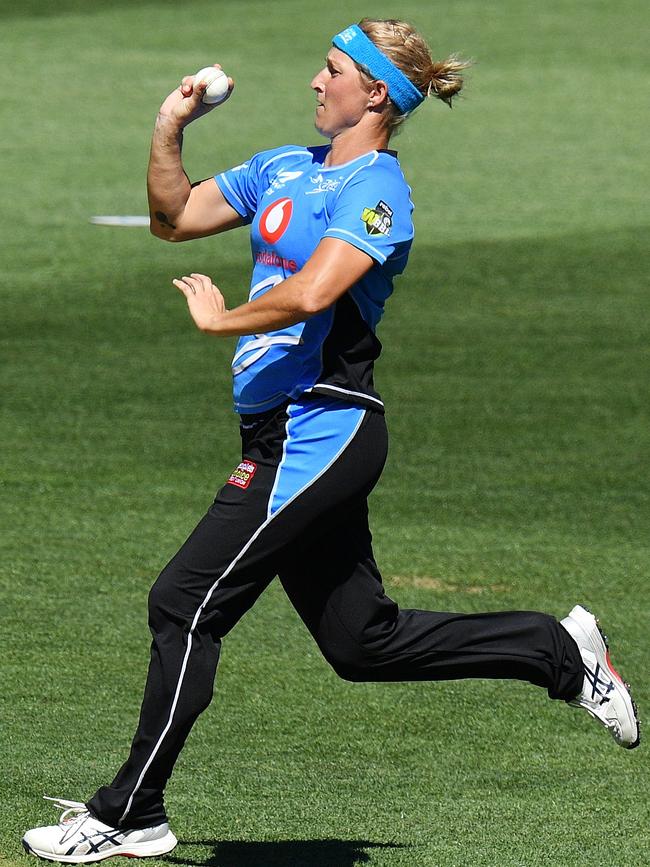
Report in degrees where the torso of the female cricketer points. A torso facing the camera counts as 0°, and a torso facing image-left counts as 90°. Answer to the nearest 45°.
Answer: approximately 90°
